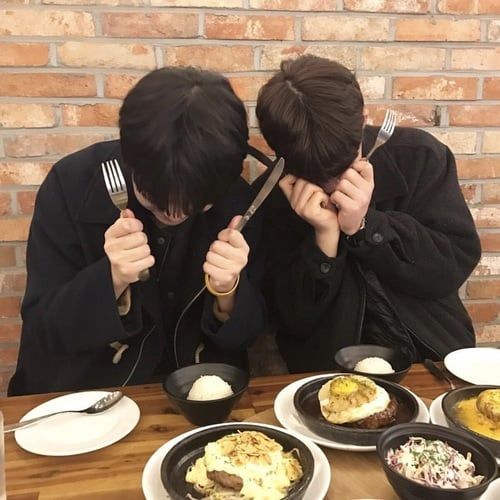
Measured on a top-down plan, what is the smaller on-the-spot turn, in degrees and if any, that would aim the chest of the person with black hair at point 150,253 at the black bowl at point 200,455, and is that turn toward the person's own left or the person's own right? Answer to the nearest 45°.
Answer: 0° — they already face it

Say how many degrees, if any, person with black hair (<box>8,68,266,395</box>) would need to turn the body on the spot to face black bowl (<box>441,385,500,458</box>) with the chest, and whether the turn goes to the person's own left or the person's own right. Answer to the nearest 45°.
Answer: approximately 45° to the person's own left

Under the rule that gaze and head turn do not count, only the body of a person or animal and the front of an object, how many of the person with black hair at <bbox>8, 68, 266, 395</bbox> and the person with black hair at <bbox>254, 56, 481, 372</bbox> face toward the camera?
2

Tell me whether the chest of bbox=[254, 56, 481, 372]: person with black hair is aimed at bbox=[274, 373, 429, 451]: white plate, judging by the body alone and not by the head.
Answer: yes

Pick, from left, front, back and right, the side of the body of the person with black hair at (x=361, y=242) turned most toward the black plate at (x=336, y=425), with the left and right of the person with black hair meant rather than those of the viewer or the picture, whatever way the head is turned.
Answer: front

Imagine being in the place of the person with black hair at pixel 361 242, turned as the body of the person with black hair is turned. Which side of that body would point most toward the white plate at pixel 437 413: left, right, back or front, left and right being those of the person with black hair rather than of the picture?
front
